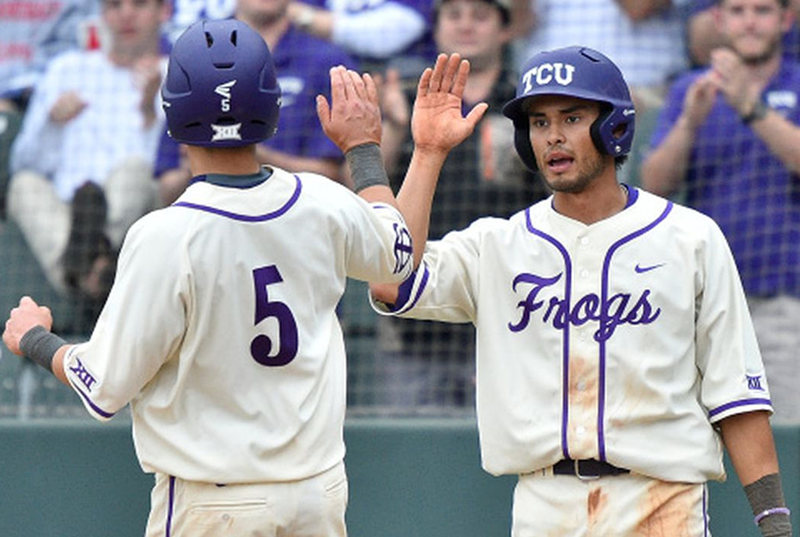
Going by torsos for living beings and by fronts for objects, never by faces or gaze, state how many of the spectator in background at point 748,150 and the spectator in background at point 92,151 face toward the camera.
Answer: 2

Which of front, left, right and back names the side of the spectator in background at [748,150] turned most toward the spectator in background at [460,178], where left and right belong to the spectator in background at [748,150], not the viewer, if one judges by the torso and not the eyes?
right

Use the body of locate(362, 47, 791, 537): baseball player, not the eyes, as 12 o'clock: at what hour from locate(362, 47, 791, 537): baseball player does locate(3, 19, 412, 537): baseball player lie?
locate(3, 19, 412, 537): baseball player is roughly at 2 o'clock from locate(362, 47, 791, 537): baseball player.

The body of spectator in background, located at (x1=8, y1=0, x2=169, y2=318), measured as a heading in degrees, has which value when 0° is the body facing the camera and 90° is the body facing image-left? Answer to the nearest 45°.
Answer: approximately 0°

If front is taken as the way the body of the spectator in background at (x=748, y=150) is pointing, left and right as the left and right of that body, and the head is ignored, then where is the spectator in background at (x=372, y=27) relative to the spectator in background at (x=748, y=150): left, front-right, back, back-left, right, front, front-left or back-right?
right

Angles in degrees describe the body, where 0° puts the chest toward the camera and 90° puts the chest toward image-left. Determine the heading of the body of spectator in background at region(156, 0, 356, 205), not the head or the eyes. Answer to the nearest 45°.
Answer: approximately 0°

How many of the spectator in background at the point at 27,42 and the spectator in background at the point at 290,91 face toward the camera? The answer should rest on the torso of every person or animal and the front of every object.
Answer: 2

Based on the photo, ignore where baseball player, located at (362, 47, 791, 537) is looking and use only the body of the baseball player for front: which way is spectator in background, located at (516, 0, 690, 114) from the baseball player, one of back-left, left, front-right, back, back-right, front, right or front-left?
back

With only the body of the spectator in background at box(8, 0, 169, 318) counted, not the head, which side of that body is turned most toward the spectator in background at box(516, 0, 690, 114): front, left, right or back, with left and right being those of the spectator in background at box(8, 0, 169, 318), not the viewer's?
left
